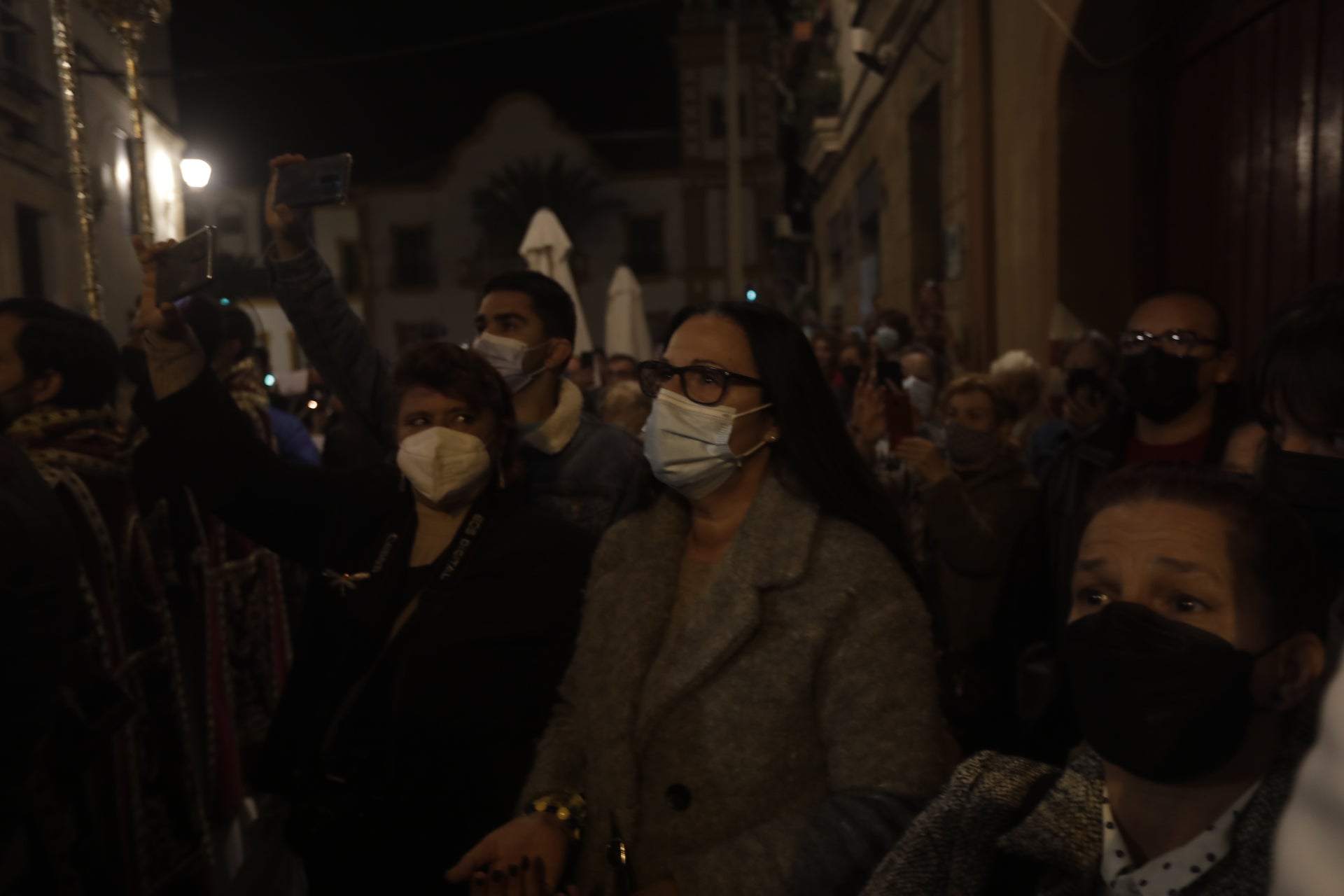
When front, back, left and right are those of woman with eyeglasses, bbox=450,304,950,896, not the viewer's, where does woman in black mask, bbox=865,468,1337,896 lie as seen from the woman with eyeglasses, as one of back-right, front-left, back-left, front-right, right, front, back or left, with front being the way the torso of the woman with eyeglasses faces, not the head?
left

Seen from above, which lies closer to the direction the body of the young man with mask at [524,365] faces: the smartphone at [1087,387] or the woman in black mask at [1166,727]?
the woman in black mask

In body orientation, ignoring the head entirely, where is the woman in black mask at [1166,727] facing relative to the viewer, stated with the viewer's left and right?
facing the viewer and to the left of the viewer

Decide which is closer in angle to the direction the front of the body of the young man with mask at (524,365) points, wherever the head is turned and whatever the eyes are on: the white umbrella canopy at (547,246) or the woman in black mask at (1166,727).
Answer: the woman in black mask

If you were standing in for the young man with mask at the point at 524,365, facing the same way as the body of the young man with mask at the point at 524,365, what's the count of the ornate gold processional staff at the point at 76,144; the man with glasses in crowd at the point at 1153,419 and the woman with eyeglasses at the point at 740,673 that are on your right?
1

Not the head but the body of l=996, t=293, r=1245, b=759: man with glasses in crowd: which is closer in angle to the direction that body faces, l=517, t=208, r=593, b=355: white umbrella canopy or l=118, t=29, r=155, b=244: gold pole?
the gold pole

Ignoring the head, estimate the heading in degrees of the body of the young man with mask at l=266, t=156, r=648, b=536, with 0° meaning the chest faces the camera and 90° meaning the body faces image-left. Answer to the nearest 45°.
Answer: approximately 45°

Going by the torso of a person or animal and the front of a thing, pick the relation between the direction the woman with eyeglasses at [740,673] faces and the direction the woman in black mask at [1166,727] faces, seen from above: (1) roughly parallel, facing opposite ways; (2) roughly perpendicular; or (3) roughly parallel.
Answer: roughly parallel

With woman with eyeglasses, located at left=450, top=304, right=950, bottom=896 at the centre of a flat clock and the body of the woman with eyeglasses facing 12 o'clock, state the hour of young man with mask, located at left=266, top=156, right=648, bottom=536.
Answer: The young man with mask is roughly at 4 o'clock from the woman with eyeglasses.

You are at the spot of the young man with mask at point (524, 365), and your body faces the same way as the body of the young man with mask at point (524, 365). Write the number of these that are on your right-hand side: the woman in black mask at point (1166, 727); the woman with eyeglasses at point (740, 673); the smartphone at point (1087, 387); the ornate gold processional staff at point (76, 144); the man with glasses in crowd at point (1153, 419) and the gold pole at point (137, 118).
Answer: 2

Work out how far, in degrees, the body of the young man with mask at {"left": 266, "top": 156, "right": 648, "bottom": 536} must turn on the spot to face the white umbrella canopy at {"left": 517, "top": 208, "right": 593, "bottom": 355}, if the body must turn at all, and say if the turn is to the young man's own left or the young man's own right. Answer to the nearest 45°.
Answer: approximately 135° to the young man's own right

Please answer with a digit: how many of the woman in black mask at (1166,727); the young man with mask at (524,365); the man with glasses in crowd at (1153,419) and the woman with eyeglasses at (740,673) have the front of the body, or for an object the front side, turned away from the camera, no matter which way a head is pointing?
0
